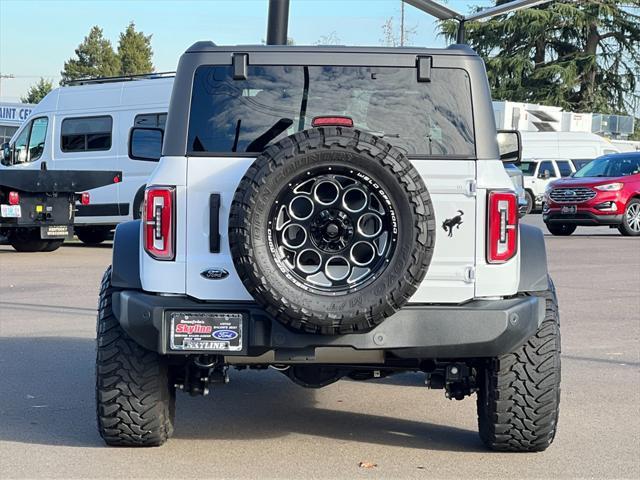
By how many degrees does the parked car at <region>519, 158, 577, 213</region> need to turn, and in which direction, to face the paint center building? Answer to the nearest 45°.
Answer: approximately 45° to its right

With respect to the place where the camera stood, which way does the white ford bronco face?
facing away from the viewer

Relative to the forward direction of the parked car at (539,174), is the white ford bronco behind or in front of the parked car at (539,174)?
in front

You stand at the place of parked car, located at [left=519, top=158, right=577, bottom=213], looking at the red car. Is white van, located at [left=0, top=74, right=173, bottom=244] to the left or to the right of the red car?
right

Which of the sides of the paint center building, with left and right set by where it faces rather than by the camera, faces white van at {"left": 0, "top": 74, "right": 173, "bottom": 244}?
front

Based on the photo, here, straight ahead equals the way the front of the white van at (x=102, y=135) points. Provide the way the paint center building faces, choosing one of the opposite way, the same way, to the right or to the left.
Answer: to the left

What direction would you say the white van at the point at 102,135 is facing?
to the viewer's left

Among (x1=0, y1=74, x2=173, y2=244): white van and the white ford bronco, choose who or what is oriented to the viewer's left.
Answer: the white van

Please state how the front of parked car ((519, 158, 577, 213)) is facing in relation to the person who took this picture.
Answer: facing the viewer and to the left of the viewer

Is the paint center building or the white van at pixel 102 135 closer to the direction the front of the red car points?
the white van

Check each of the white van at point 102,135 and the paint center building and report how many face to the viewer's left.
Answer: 1

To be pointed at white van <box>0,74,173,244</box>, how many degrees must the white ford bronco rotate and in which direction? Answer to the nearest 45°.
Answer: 0° — it already faces it

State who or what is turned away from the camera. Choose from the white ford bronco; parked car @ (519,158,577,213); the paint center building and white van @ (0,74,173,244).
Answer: the white ford bronco

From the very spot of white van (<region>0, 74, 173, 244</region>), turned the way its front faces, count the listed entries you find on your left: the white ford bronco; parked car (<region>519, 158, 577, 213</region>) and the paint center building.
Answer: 1

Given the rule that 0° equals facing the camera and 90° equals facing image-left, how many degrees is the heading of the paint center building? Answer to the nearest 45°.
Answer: approximately 0°

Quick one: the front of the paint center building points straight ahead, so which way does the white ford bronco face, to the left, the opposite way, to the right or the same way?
the opposite way
